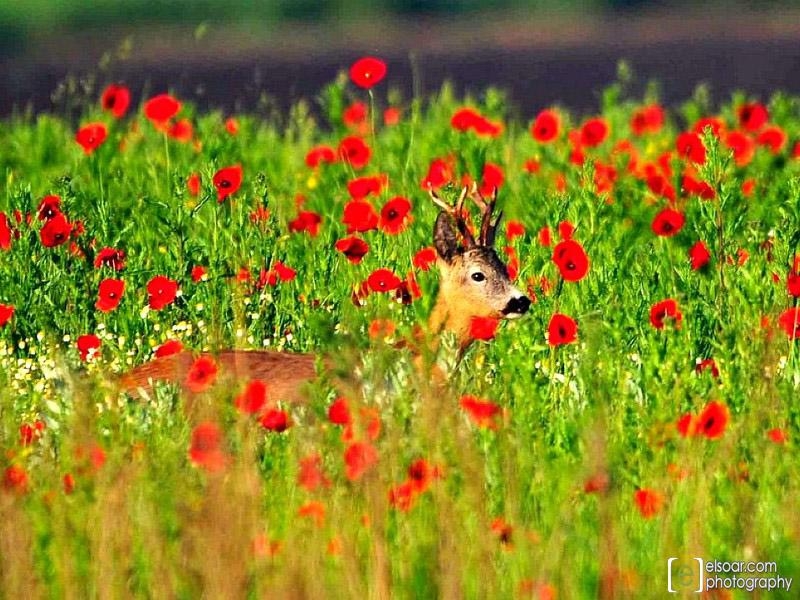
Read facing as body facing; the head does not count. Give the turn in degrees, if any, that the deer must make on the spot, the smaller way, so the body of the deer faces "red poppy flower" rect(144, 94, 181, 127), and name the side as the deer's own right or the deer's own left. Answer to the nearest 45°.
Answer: approximately 135° to the deer's own left

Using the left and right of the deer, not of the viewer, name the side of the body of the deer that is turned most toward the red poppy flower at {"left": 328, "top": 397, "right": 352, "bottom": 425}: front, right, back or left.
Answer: right

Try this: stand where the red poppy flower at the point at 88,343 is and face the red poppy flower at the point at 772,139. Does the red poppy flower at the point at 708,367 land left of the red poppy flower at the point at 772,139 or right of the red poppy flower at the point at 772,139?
right

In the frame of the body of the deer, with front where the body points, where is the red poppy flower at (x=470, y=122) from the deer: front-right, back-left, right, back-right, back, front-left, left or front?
left

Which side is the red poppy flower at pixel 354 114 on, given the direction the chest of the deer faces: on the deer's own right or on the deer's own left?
on the deer's own left

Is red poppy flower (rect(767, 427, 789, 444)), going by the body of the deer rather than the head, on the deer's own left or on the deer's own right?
on the deer's own right

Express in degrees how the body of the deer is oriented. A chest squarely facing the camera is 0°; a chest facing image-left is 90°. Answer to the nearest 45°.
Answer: approximately 270°

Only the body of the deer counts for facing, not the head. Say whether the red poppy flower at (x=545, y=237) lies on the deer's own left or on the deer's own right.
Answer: on the deer's own left

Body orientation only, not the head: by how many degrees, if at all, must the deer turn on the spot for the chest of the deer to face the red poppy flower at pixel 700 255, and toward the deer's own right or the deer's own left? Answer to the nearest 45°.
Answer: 0° — it already faces it

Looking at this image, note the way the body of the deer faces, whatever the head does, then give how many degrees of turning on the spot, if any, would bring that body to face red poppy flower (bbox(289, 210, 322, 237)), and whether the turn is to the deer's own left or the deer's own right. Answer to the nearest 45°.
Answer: approximately 135° to the deer's own left
